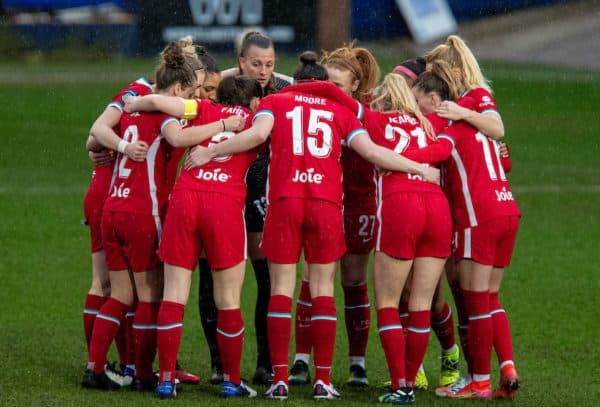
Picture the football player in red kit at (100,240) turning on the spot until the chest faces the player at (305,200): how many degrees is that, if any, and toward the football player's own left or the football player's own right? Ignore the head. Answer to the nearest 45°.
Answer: approximately 45° to the football player's own right

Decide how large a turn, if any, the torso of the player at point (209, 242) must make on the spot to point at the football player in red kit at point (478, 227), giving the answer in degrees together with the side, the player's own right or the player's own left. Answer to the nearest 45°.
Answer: approximately 90° to the player's own right

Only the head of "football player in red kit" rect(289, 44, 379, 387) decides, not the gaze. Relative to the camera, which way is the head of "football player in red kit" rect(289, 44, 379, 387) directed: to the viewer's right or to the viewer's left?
to the viewer's left

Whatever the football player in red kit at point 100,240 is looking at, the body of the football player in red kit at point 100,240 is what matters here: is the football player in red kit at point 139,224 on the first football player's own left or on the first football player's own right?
on the first football player's own right

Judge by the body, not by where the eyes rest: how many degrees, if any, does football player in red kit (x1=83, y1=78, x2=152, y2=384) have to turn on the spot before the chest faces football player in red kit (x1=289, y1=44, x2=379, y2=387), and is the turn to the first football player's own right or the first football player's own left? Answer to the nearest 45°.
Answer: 0° — they already face them

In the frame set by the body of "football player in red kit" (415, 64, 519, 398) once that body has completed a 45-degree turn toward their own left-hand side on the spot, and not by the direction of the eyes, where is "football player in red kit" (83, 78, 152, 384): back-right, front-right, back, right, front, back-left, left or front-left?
front

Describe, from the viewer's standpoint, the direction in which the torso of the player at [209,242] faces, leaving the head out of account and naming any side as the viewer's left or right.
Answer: facing away from the viewer

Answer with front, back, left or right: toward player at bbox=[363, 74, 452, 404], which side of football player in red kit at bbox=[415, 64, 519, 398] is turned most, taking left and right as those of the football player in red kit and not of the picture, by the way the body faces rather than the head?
left

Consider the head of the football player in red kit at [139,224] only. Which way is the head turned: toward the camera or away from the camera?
away from the camera

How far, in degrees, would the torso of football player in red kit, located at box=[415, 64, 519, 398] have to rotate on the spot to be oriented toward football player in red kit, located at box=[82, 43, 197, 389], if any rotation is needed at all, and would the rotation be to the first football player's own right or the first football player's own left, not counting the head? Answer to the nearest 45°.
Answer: approximately 45° to the first football player's own left

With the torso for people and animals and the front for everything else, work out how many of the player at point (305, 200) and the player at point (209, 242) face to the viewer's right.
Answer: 0

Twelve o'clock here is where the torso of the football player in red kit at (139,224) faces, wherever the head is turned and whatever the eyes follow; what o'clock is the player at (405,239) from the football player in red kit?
The player is roughly at 2 o'clock from the football player in red kit.

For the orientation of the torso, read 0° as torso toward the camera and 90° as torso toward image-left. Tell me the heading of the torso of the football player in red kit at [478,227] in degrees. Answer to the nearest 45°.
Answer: approximately 135°

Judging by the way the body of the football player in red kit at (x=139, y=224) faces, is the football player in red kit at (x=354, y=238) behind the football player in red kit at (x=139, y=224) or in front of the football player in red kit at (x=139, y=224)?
in front

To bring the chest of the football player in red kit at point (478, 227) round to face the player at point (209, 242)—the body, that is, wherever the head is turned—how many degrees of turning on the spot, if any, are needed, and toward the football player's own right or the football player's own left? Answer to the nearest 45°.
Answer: approximately 45° to the football player's own left

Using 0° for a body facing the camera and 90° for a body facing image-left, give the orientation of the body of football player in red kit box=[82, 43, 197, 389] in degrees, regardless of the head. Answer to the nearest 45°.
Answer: approximately 225°

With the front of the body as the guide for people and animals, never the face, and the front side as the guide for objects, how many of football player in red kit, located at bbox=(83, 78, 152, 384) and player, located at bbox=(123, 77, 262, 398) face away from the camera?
1
